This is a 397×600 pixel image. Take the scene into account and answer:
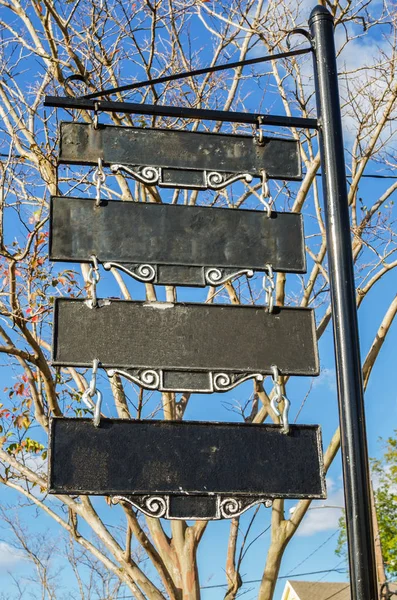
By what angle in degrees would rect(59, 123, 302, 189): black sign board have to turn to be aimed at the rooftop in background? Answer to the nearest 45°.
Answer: approximately 180°

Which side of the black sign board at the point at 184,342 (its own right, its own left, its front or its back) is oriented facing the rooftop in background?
back

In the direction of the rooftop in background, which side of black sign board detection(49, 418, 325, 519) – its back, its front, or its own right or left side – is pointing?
back

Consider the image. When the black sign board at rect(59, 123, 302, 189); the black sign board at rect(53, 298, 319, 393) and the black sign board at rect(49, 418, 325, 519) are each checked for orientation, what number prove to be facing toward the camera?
3

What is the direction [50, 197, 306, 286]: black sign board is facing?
toward the camera

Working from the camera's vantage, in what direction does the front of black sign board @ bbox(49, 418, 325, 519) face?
facing the viewer
